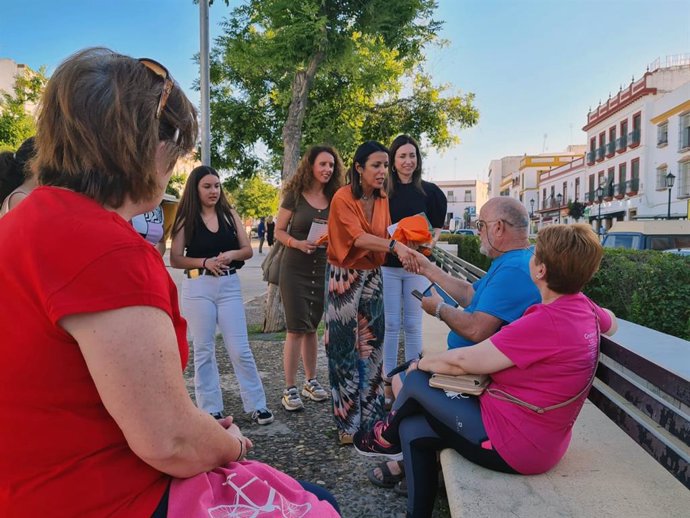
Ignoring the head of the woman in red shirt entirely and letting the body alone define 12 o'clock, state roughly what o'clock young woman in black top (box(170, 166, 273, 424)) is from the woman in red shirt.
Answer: The young woman in black top is roughly at 11 o'clock from the woman in red shirt.

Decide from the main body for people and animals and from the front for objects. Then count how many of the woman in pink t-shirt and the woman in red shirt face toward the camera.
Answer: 0

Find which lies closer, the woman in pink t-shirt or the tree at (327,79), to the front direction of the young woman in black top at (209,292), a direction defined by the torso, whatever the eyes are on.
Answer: the woman in pink t-shirt

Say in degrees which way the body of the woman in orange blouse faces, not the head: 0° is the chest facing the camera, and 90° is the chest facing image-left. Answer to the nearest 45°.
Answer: approximately 315°

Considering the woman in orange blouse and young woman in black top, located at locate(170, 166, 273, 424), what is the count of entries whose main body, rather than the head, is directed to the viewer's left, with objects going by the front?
0

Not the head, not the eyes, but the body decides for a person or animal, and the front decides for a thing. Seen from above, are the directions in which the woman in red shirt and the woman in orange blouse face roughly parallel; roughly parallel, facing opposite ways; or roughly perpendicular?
roughly perpendicular

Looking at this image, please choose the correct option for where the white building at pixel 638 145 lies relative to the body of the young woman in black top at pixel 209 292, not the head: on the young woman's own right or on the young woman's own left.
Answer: on the young woman's own left

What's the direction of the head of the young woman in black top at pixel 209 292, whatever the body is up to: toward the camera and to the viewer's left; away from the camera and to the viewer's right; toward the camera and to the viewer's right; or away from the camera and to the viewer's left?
toward the camera and to the viewer's right

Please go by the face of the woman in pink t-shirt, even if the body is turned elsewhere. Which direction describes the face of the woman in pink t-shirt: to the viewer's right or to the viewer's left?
to the viewer's left

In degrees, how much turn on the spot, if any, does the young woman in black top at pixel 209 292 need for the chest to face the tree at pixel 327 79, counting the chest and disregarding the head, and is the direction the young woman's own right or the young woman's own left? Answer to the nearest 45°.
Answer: approximately 135° to the young woman's own left

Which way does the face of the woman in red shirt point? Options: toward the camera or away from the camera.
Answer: away from the camera
